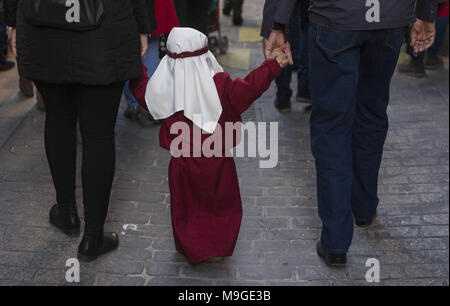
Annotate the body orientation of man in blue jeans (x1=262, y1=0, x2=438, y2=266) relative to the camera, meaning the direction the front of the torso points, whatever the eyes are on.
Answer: away from the camera

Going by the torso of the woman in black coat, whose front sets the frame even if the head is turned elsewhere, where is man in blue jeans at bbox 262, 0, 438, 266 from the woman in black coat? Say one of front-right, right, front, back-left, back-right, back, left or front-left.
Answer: right

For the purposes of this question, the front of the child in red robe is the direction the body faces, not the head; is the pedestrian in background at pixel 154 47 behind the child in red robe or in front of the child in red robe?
in front

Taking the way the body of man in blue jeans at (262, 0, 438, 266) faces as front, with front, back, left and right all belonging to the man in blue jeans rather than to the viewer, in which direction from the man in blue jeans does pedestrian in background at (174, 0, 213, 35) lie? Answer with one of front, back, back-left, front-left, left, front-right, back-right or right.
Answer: front-left

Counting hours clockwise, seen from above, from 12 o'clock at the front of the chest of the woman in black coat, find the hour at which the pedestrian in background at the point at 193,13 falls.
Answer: The pedestrian in background is roughly at 1 o'clock from the woman in black coat.

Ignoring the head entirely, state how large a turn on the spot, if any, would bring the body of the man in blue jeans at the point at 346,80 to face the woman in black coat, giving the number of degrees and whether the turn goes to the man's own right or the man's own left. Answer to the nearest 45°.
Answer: approximately 90° to the man's own left

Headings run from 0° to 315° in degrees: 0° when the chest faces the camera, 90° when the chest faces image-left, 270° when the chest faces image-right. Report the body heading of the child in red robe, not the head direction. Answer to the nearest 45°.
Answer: approximately 180°

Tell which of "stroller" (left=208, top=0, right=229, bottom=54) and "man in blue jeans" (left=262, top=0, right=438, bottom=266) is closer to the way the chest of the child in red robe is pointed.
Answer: the stroller

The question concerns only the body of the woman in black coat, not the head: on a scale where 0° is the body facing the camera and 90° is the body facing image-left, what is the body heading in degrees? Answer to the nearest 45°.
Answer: approximately 180°

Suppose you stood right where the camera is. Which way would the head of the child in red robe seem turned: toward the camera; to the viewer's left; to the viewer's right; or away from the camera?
away from the camera

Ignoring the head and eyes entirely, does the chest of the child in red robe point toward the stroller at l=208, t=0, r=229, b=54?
yes

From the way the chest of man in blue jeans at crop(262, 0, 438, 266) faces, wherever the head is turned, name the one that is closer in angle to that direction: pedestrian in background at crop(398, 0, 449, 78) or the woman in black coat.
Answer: the pedestrian in background
